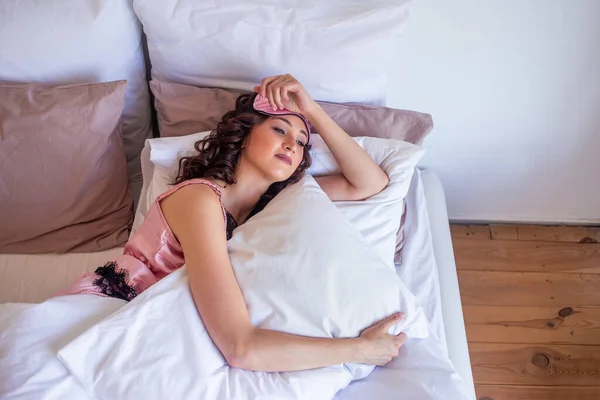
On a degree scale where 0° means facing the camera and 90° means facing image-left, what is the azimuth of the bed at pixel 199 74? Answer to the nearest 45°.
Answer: approximately 0°
